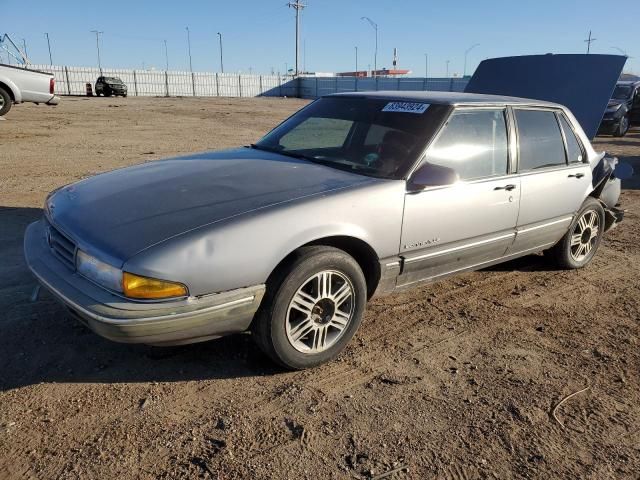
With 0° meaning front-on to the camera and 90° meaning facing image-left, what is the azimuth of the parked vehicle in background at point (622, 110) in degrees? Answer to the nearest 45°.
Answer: approximately 45°

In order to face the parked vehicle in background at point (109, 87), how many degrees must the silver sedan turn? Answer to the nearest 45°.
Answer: approximately 90° to its right

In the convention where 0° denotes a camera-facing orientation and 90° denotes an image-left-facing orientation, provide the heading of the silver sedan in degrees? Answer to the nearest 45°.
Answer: approximately 45°

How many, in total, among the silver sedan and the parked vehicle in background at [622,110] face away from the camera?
0

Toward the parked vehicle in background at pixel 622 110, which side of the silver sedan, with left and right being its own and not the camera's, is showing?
back

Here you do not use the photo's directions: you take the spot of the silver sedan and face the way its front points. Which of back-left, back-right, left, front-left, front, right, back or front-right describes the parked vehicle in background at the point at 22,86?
right

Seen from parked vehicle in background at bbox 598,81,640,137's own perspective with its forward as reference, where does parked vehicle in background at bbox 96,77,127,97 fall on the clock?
parked vehicle in background at bbox 96,77,127,97 is roughly at 2 o'clock from parked vehicle in background at bbox 598,81,640,137.

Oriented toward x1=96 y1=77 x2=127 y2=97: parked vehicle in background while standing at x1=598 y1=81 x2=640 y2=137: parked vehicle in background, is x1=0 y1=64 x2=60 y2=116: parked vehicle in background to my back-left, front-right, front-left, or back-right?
front-left

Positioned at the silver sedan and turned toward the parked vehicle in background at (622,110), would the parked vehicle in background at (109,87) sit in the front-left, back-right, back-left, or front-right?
front-left
